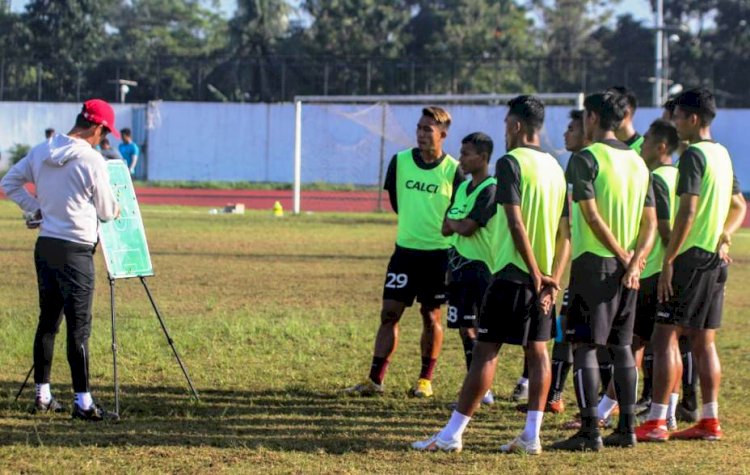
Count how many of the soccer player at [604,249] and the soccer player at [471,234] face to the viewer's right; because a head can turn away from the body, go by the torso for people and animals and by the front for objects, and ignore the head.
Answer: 0

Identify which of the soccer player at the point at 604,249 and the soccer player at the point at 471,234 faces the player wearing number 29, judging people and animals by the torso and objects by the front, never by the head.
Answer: the soccer player at the point at 604,249

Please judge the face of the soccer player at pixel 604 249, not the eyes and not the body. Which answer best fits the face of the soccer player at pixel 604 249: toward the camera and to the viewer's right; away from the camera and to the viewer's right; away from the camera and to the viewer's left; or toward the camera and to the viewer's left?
away from the camera and to the viewer's left

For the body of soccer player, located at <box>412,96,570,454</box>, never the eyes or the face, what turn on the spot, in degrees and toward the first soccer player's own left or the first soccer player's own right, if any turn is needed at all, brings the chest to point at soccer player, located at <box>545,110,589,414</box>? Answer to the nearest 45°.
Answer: approximately 45° to the first soccer player's own right

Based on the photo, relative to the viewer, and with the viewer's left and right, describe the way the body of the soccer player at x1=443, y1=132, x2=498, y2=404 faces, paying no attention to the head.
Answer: facing the viewer and to the left of the viewer

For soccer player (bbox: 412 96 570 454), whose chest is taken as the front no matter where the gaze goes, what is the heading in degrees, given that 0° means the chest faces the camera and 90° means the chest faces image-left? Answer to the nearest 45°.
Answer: approximately 135°

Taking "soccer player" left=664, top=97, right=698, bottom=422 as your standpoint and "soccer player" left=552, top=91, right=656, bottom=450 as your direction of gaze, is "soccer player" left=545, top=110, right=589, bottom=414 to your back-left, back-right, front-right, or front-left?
front-right

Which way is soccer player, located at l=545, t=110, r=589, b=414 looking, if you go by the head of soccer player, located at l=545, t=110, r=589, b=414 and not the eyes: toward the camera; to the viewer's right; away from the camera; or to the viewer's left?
to the viewer's left

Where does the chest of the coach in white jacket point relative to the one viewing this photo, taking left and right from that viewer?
facing away from the viewer and to the right of the viewer

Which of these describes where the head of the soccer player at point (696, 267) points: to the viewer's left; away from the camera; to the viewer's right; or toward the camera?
to the viewer's left

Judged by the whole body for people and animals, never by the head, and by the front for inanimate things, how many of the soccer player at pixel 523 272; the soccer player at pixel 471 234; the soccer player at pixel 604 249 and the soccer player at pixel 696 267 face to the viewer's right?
0

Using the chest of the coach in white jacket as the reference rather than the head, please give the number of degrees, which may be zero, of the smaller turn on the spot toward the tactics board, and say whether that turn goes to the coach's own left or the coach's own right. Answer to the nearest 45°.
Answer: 0° — they already face it

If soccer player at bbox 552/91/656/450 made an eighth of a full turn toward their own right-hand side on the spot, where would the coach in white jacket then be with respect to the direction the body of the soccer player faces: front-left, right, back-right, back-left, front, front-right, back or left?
left

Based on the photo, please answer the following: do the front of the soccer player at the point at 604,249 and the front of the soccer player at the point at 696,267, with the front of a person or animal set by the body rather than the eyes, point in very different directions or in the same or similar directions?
same or similar directions

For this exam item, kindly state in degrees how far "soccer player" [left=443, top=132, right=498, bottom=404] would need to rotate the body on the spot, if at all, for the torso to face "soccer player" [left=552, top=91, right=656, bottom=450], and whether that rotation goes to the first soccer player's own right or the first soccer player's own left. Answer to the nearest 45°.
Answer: approximately 90° to the first soccer player's own left

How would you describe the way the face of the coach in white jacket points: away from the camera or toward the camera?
away from the camera

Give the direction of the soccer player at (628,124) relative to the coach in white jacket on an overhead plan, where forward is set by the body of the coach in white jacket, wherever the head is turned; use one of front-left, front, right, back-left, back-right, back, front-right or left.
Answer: front-right

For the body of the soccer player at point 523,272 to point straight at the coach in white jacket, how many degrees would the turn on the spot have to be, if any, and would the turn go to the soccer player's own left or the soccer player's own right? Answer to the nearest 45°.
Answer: approximately 45° to the soccer player's own left

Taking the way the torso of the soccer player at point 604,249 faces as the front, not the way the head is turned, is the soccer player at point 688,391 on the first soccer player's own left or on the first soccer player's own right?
on the first soccer player's own right
